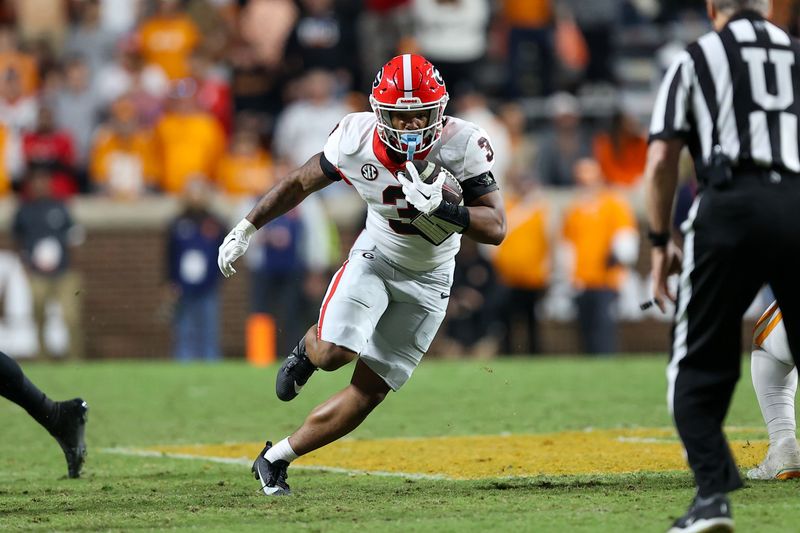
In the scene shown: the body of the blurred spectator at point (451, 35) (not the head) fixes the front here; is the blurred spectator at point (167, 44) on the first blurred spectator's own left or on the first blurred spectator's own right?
on the first blurred spectator's own right

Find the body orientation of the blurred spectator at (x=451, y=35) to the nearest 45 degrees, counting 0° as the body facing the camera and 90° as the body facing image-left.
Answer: approximately 0°

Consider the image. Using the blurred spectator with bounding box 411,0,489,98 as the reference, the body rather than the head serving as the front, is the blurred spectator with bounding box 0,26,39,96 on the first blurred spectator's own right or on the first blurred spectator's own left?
on the first blurred spectator's own right

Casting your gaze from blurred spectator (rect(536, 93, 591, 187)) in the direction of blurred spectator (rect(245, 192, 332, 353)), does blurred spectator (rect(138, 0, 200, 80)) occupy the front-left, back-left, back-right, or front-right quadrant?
front-right

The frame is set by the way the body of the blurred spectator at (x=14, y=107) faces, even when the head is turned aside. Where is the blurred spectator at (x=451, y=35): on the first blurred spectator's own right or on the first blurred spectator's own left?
on the first blurred spectator's own left

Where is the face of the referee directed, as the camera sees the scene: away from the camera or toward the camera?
away from the camera

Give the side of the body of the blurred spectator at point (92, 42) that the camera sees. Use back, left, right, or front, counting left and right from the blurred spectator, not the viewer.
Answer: front

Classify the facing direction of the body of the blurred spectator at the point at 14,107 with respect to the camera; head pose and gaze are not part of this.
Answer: toward the camera

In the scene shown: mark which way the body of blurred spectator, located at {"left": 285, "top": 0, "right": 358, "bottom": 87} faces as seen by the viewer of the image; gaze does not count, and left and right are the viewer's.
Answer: facing the viewer

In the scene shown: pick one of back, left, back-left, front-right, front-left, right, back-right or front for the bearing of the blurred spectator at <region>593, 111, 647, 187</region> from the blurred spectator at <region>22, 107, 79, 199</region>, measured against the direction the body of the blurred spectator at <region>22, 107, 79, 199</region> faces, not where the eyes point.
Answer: left

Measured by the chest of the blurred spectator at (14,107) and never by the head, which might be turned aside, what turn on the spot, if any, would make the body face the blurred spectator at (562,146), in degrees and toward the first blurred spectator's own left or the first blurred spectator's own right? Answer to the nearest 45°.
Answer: approximately 90° to the first blurred spectator's own left

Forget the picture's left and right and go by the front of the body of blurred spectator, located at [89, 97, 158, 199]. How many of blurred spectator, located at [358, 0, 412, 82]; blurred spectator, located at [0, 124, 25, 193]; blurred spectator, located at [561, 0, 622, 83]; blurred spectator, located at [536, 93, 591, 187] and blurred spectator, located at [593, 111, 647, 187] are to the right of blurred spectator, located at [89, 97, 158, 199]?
1

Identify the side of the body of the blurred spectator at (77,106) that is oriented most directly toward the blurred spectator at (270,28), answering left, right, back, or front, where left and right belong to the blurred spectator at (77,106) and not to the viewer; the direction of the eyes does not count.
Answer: left
